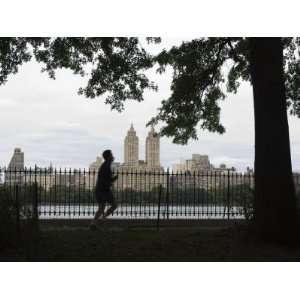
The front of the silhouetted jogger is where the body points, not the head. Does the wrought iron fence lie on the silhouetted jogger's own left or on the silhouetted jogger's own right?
on the silhouetted jogger's own left

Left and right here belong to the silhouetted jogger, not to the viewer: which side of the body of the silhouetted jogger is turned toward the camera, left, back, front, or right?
right
